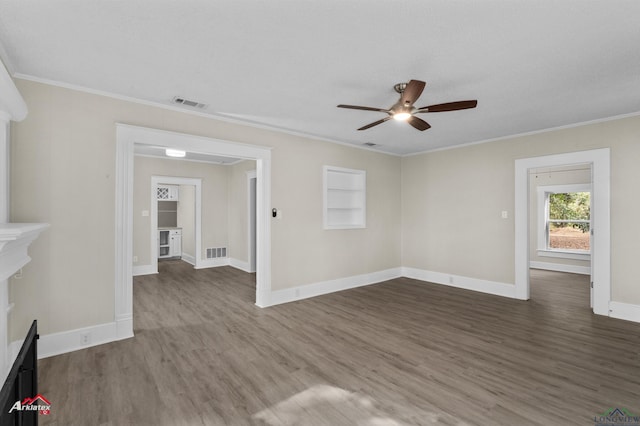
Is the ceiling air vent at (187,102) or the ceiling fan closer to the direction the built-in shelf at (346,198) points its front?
the ceiling fan

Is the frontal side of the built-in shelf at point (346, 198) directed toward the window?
no

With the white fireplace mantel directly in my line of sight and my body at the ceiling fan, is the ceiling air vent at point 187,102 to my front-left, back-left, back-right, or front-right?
front-right

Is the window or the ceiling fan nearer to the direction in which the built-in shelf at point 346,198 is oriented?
the ceiling fan

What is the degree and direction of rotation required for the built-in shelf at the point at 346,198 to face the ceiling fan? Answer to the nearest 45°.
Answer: approximately 45° to its right

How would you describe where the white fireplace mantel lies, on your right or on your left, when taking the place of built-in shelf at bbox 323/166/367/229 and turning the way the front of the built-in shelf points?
on your right

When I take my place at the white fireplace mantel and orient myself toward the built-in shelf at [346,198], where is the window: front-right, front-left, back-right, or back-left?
front-right

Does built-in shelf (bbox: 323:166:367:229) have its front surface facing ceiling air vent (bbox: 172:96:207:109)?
no

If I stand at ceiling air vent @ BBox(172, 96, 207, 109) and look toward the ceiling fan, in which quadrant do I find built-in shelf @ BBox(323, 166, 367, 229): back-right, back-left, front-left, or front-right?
front-left
